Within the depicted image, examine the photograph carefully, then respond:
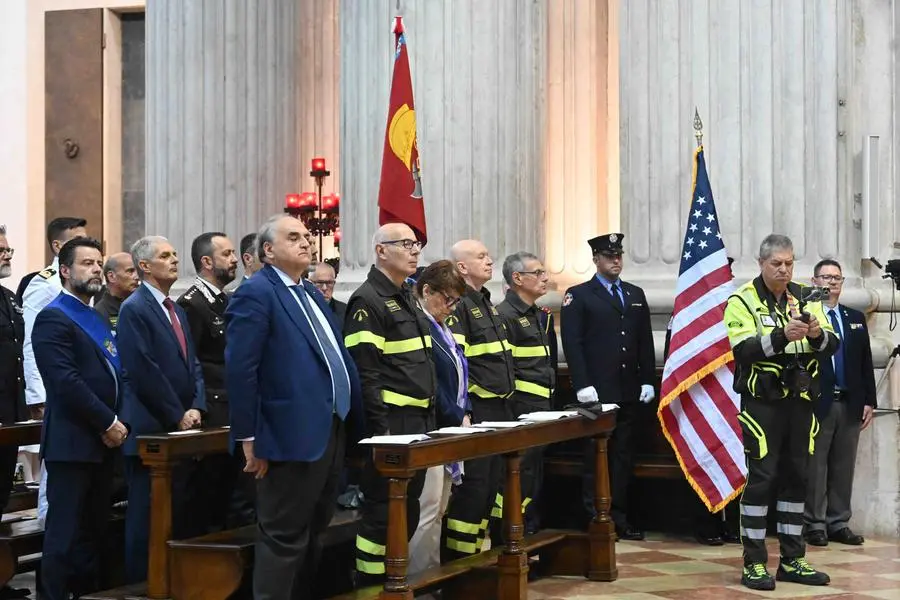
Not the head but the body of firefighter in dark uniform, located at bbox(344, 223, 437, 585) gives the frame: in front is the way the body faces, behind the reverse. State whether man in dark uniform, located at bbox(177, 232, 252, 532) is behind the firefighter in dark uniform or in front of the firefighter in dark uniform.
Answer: behind

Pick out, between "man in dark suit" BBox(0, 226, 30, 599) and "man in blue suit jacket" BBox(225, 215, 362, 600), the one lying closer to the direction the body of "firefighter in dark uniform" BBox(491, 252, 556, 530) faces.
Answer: the man in blue suit jacket

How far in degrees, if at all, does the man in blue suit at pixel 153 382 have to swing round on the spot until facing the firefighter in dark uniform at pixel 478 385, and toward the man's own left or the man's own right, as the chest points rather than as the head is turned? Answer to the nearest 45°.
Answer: approximately 45° to the man's own left

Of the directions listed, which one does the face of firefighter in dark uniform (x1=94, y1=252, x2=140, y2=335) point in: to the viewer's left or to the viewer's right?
to the viewer's right

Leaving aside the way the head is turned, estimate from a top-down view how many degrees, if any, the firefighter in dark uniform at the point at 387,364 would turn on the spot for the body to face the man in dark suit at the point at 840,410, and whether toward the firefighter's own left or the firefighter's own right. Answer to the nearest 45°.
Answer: approximately 90° to the firefighter's own left

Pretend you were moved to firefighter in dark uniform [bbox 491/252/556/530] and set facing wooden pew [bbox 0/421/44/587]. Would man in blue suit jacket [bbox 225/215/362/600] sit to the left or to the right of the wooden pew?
left

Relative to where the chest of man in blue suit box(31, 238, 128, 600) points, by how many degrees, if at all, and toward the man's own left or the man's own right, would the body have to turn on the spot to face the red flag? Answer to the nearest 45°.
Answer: approximately 90° to the man's own left

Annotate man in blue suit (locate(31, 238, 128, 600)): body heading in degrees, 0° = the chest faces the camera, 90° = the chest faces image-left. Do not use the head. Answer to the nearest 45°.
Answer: approximately 315°

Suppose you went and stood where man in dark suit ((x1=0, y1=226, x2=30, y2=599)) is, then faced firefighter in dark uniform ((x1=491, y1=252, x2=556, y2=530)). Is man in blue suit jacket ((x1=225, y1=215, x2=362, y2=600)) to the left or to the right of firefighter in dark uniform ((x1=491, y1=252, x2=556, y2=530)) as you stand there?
right

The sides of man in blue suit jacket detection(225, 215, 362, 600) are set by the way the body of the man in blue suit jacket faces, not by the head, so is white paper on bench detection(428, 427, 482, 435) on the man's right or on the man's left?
on the man's left
